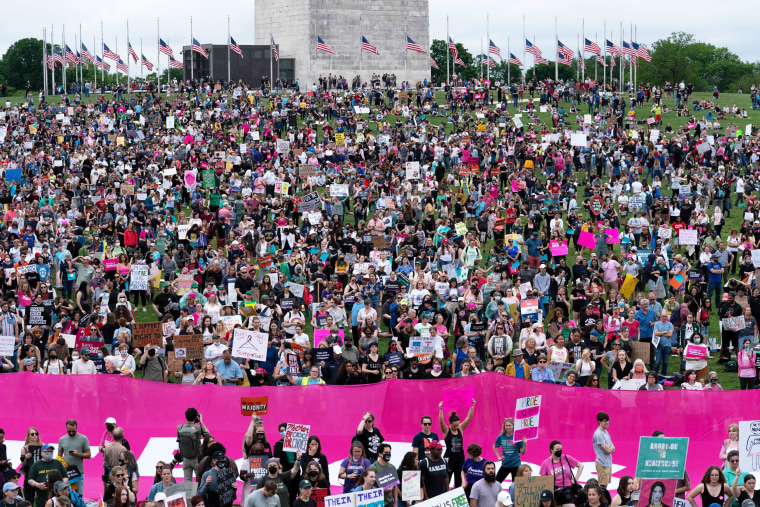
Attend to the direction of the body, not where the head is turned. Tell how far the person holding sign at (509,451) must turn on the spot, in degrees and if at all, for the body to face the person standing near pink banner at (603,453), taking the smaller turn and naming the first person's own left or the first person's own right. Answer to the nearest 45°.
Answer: approximately 90° to the first person's own left

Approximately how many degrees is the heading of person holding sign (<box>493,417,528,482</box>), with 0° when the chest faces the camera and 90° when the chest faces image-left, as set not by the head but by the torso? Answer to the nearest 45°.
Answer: approximately 0°

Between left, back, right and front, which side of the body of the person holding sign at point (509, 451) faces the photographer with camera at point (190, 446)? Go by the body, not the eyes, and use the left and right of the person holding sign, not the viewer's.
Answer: right

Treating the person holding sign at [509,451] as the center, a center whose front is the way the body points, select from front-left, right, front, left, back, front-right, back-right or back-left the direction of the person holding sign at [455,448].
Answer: right

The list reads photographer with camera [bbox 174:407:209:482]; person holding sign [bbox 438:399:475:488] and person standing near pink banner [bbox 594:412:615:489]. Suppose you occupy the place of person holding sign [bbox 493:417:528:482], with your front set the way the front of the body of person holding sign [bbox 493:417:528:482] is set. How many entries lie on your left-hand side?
1
